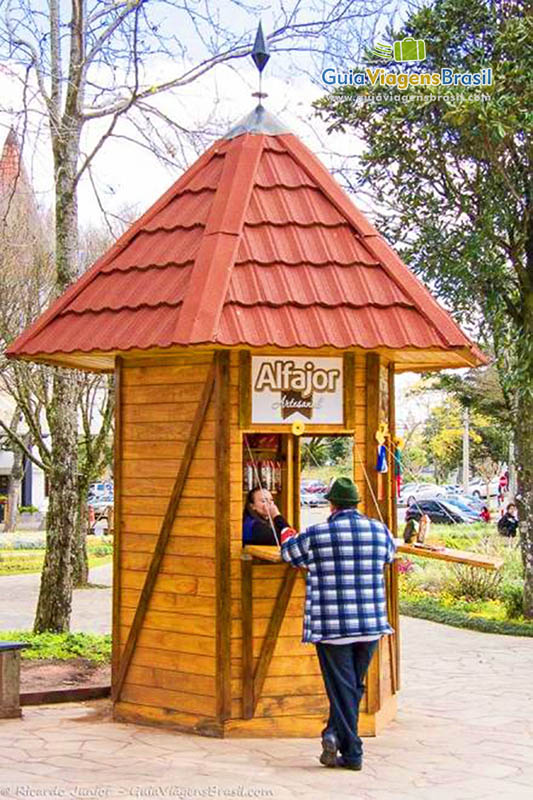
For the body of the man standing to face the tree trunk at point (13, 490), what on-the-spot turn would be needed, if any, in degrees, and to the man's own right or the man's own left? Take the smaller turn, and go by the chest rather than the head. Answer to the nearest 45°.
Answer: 0° — they already face it

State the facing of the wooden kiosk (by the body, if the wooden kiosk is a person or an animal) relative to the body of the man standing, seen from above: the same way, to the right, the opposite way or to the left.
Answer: the opposite way

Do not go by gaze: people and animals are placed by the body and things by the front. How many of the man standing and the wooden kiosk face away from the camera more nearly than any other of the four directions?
1

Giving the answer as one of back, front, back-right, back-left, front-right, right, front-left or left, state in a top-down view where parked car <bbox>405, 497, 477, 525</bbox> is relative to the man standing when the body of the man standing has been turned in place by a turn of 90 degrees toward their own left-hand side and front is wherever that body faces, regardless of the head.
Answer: right

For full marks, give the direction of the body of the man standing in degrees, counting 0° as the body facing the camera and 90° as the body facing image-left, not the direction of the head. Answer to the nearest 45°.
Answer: approximately 180°

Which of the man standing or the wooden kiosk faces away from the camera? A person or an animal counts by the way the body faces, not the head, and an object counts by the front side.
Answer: the man standing

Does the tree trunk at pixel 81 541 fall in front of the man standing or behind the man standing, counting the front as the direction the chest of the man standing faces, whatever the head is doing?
in front

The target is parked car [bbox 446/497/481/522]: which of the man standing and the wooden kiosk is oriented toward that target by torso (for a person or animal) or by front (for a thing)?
the man standing

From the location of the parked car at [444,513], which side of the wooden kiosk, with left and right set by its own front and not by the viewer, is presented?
back

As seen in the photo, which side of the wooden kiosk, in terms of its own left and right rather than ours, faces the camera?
front

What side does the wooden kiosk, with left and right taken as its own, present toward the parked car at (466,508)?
back

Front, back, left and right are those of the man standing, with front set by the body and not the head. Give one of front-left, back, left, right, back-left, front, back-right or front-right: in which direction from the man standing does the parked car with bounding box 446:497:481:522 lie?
front

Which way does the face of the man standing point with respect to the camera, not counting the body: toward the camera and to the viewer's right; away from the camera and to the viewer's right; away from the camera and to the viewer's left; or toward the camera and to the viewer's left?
away from the camera and to the viewer's left
